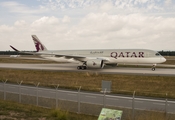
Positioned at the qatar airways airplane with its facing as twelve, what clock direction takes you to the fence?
The fence is roughly at 2 o'clock from the qatar airways airplane.

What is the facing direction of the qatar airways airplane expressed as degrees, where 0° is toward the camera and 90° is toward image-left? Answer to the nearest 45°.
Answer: approximately 315°
